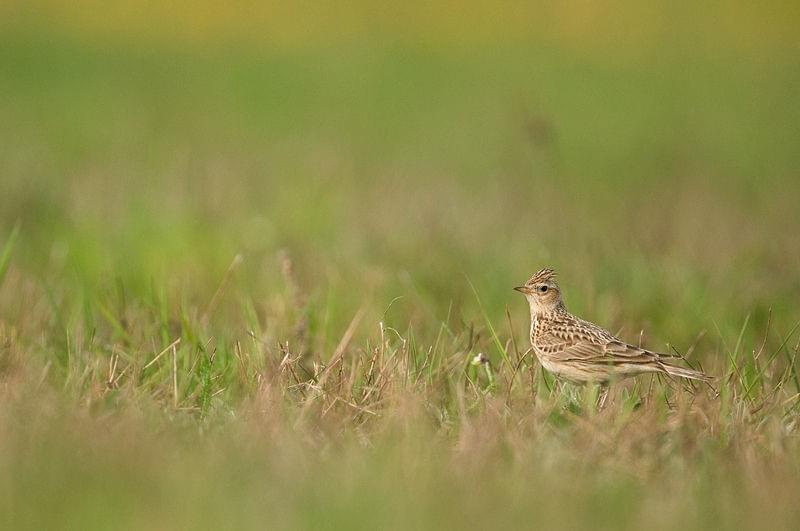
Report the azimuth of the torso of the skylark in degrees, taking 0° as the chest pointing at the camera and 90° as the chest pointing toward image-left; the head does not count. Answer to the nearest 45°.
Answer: approximately 90°
